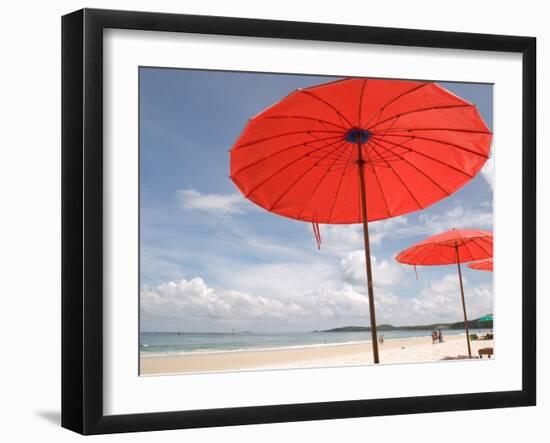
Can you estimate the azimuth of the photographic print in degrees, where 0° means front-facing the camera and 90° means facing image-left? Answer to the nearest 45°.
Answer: approximately 315°

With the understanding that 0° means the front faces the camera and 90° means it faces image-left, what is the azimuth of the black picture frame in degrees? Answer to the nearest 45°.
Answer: approximately 315°
